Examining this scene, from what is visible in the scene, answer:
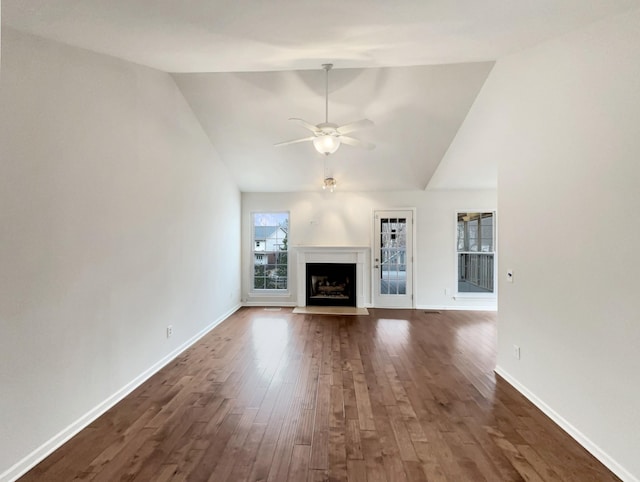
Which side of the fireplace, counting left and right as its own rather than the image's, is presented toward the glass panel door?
left

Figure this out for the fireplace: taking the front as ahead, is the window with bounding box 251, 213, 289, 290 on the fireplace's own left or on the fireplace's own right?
on the fireplace's own right

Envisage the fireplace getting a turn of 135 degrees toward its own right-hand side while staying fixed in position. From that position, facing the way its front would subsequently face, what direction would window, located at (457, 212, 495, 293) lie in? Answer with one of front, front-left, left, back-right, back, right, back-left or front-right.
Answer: back-right

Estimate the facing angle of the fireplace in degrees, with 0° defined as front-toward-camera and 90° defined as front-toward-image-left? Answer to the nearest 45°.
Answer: approximately 0°
